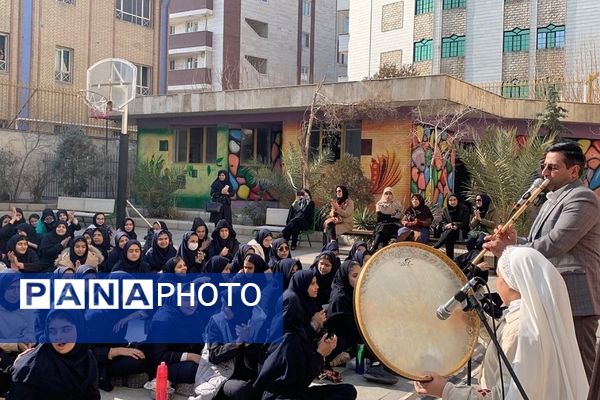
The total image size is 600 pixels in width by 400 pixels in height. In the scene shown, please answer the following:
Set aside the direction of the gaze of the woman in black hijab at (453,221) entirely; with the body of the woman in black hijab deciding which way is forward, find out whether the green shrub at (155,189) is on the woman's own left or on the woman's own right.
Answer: on the woman's own right

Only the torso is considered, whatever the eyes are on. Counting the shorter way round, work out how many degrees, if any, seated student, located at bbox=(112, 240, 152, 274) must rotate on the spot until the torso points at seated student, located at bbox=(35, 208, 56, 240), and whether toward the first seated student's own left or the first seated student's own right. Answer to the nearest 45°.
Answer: approximately 180°

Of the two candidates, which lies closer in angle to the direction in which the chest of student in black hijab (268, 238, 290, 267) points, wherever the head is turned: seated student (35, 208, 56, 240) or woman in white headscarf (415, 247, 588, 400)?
the woman in white headscarf

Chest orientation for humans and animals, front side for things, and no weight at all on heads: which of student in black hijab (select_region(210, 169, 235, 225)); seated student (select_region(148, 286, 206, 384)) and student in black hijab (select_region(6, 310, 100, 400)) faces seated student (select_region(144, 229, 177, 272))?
student in black hijab (select_region(210, 169, 235, 225))

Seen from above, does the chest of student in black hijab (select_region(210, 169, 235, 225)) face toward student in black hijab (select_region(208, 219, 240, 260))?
yes

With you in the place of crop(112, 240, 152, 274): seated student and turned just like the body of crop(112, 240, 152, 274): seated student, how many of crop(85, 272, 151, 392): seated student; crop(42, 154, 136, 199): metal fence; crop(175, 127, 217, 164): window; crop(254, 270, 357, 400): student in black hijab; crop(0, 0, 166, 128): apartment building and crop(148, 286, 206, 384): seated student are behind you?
3

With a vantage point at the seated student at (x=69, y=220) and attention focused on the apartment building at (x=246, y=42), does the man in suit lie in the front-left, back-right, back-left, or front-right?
back-right

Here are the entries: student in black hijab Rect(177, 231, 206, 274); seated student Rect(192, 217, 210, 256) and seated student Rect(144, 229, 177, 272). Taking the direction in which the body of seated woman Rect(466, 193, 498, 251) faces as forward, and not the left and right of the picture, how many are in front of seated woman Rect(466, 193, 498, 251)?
3

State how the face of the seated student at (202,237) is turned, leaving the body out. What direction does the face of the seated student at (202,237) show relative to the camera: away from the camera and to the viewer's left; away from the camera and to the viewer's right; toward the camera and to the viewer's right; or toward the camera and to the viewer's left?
toward the camera and to the viewer's right

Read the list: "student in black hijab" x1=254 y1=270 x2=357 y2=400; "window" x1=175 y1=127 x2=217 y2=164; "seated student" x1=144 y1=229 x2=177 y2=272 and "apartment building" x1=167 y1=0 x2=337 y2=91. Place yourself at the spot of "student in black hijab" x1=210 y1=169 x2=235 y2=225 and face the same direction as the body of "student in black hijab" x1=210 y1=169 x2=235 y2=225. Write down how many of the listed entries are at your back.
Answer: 2

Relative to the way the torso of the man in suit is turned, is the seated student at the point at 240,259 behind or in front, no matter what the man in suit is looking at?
in front

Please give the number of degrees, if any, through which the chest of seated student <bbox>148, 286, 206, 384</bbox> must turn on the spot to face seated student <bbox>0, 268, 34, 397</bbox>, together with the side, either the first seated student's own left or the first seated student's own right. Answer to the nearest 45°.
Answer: approximately 135° to the first seated student's own right

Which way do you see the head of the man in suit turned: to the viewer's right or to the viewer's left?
to the viewer's left

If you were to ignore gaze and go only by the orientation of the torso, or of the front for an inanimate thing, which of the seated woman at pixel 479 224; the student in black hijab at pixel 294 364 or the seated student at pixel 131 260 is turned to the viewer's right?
the student in black hijab
